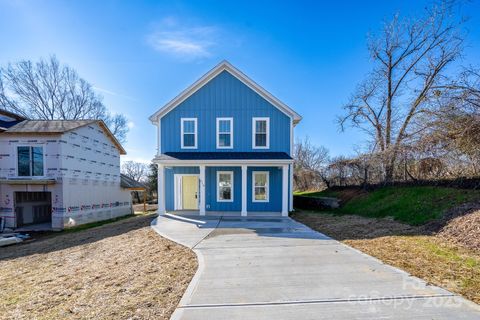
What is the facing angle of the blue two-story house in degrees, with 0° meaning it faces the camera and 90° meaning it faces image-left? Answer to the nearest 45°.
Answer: approximately 0°
